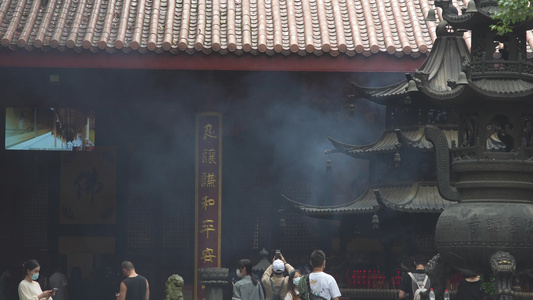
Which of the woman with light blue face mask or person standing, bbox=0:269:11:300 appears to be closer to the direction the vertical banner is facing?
the woman with light blue face mask

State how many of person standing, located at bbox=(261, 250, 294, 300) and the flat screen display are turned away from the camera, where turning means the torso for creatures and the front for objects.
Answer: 1

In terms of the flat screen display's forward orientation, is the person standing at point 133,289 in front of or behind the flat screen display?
in front

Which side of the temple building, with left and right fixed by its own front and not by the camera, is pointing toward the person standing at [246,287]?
front

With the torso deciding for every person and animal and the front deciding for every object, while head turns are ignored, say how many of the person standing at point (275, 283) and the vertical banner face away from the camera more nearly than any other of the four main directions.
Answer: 1

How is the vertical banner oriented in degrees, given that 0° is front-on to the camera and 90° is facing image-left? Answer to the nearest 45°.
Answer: approximately 0°

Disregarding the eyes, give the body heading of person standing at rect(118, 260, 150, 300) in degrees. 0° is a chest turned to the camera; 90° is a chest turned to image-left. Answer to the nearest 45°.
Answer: approximately 135°

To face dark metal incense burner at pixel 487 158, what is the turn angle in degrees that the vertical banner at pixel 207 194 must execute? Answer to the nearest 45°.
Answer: approximately 45° to its left

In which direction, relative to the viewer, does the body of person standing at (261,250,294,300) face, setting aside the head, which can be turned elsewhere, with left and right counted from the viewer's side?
facing away from the viewer
